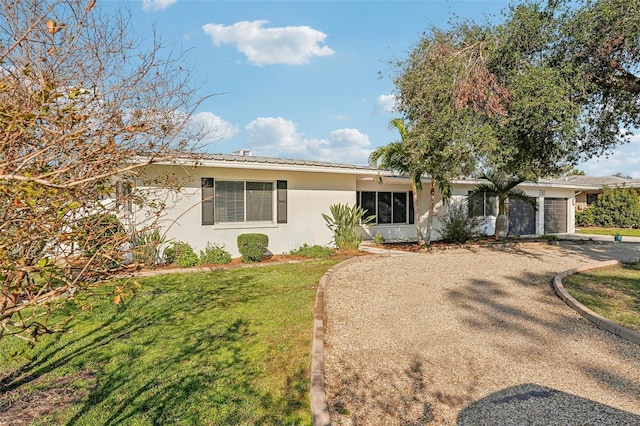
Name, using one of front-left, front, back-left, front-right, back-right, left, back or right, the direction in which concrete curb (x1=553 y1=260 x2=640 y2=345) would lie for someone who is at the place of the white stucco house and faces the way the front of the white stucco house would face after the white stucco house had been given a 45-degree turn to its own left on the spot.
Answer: front-right

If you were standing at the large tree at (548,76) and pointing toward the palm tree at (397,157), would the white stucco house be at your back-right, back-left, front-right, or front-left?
front-left

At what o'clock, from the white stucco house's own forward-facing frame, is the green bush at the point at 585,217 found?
The green bush is roughly at 9 o'clock from the white stucco house.

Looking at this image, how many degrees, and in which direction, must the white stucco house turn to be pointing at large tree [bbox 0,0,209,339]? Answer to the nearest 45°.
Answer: approximately 45° to its right

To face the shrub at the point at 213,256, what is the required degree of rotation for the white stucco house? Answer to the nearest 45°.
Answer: approximately 90° to its right

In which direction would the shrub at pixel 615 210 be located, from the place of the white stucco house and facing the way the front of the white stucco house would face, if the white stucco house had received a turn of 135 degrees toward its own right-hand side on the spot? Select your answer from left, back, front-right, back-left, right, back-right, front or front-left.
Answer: back-right

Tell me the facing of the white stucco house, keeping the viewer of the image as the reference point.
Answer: facing the viewer and to the right of the viewer

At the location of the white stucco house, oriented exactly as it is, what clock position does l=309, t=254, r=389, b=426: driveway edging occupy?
The driveway edging is roughly at 1 o'clock from the white stucco house.
